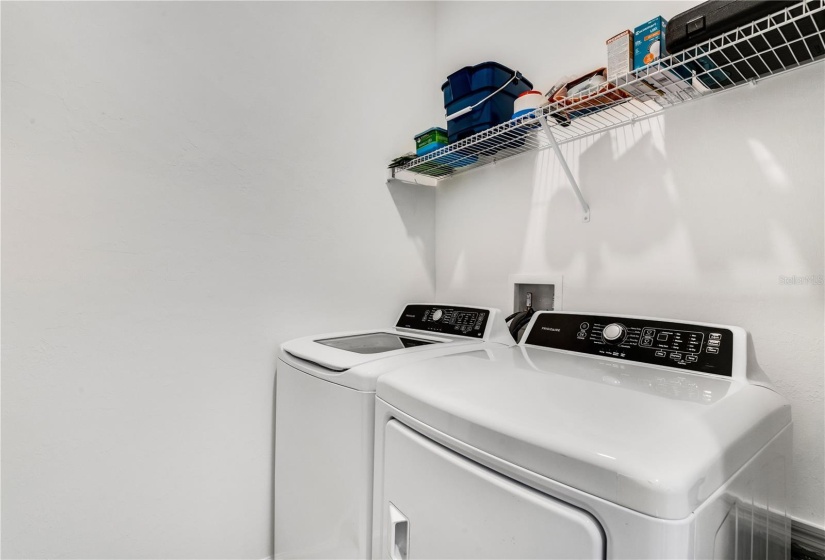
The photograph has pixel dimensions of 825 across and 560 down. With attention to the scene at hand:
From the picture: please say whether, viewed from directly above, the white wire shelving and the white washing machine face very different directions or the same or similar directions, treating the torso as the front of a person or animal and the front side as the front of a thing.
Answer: same or similar directions

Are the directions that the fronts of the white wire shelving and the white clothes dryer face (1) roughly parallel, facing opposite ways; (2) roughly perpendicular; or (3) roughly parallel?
roughly parallel

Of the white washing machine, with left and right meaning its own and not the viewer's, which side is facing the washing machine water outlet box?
back

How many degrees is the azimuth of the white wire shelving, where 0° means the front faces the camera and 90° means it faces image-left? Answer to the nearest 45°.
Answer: approximately 45°

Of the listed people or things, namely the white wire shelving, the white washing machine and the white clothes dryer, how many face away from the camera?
0

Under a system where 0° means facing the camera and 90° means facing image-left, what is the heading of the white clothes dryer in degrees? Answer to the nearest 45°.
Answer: approximately 45°

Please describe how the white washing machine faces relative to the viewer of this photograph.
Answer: facing the viewer and to the left of the viewer
